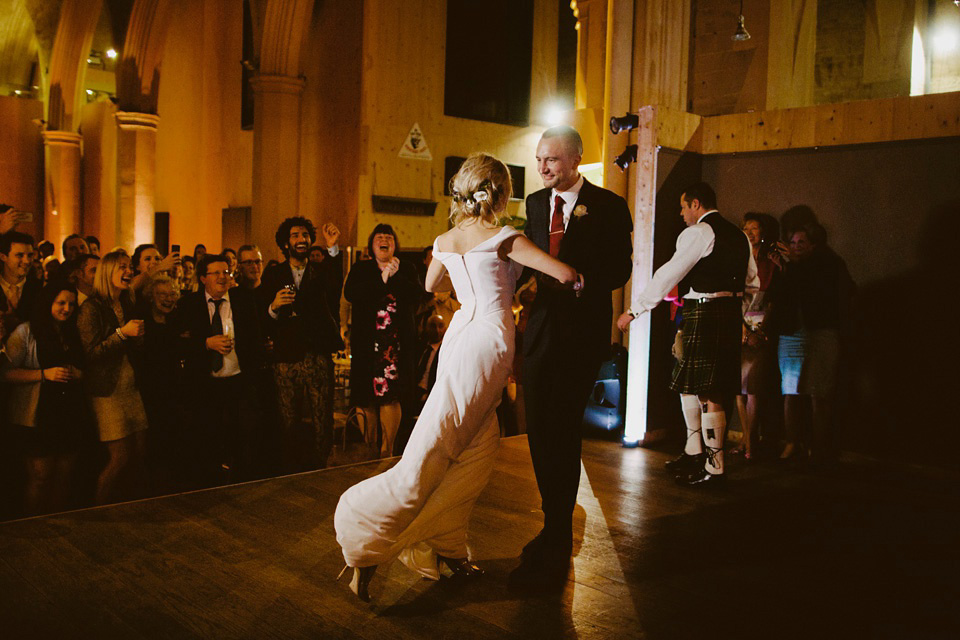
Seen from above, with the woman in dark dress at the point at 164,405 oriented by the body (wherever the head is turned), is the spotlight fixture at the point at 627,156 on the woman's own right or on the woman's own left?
on the woman's own left

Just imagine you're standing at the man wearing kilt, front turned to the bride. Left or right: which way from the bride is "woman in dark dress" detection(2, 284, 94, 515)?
right

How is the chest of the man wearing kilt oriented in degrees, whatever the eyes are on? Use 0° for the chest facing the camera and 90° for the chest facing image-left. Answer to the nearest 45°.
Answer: approximately 135°

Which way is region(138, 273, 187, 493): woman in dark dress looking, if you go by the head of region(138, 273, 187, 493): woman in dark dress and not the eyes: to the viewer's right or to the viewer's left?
to the viewer's right

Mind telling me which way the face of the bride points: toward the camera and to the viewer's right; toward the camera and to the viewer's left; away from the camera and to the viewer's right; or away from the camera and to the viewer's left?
away from the camera and to the viewer's right

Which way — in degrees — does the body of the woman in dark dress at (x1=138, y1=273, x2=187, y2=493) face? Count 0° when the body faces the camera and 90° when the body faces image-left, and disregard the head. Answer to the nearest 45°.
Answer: approximately 315°

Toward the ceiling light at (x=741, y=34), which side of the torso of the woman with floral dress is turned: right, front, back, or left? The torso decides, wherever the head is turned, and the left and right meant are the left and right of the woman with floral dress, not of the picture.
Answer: left

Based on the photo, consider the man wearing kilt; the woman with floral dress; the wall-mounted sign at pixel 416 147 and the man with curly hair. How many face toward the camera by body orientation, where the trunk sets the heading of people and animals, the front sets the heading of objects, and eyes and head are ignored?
3

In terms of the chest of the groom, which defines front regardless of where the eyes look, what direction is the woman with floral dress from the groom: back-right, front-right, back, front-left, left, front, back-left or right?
right

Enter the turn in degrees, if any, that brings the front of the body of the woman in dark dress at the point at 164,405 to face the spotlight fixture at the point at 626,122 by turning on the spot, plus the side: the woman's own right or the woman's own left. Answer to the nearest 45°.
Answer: approximately 45° to the woman's own left

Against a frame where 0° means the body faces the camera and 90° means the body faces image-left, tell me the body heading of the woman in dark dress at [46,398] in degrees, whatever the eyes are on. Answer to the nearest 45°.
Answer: approximately 315°
